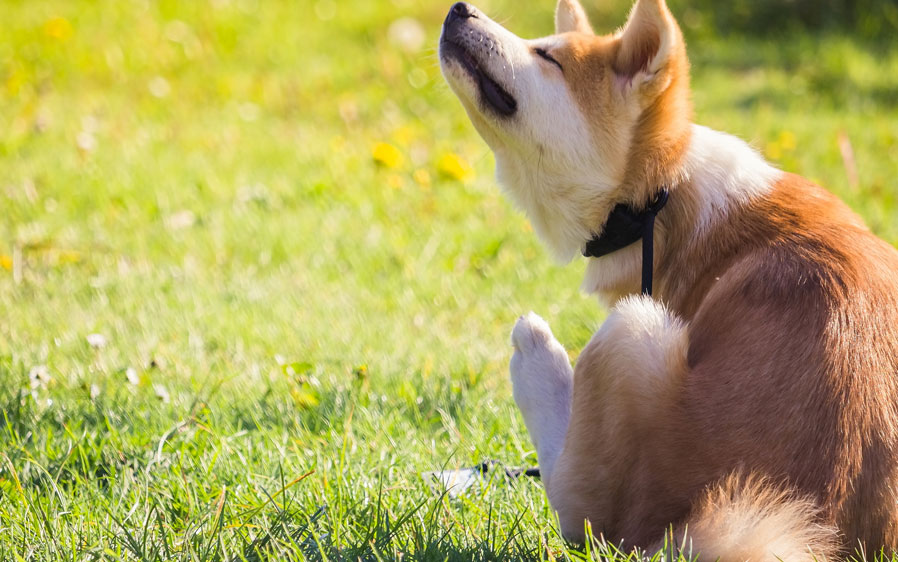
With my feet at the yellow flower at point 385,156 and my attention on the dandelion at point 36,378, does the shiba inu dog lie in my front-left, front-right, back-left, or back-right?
front-left

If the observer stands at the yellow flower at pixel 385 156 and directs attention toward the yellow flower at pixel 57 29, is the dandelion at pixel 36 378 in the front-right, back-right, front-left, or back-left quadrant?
back-left

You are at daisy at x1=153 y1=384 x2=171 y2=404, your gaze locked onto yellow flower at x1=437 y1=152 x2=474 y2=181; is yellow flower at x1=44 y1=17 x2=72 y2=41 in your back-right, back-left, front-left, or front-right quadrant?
front-left

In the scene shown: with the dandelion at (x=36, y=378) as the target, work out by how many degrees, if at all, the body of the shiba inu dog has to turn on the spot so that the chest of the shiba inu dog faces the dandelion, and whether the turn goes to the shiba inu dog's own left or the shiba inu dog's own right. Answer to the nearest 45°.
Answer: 0° — it already faces it

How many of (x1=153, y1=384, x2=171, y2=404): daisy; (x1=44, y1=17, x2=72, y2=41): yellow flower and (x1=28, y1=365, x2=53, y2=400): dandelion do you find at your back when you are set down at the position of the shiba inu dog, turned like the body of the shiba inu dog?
0

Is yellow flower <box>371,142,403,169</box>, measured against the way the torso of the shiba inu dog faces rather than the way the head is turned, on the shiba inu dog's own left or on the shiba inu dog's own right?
on the shiba inu dog's own right

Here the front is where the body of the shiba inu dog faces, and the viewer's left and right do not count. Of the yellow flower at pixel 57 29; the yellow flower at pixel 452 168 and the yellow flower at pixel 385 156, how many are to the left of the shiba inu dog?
0

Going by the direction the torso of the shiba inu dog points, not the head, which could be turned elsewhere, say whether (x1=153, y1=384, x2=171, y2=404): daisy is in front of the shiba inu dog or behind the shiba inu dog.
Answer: in front

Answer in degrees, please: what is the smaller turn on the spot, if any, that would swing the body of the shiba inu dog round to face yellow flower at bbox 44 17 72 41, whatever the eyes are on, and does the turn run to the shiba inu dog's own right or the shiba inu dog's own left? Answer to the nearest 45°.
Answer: approximately 45° to the shiba inu dog's own right

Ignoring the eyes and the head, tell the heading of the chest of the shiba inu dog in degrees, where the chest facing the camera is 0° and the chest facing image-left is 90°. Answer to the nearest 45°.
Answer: approximately 90°
